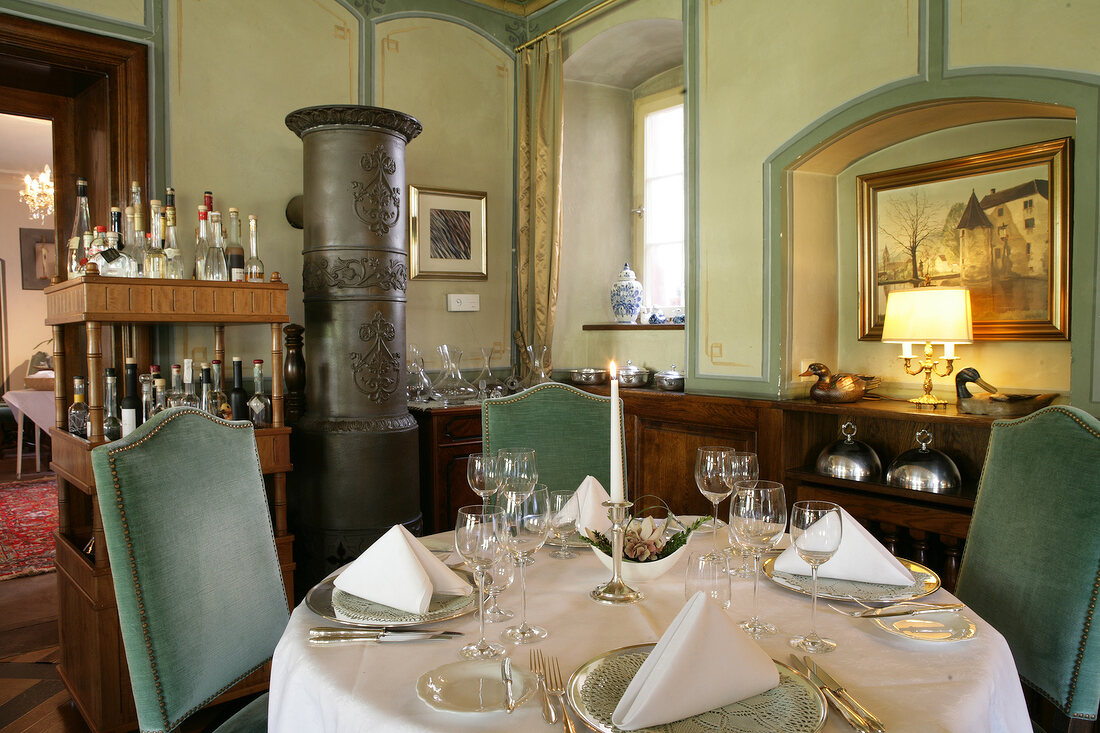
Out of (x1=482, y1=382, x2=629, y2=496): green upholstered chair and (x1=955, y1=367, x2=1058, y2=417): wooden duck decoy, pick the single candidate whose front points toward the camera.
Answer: the green upholstered chair

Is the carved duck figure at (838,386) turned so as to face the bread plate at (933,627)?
no

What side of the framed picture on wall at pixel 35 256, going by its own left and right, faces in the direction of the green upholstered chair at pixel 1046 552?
front

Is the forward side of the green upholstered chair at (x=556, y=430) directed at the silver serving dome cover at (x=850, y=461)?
no

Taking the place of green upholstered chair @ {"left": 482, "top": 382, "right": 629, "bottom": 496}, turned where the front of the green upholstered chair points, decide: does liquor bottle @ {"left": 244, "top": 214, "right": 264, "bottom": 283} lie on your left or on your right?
on your right

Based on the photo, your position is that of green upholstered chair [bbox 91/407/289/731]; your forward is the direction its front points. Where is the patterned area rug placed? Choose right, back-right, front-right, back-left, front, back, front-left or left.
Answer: back-left

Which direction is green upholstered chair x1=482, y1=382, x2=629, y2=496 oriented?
toward the camera

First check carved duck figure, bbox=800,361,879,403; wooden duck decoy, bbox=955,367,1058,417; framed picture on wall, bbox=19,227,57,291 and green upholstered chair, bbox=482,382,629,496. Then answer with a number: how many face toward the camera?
2

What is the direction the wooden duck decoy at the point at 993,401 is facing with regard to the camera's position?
facing to the left of the viewer

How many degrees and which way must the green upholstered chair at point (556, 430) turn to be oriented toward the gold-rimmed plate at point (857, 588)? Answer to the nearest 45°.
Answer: approximately 45° to its left

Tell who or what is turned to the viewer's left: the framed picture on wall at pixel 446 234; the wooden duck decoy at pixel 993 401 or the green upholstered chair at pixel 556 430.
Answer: the wooden duck decoy

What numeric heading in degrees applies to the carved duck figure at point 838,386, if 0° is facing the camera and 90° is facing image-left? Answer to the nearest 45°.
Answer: approximately 90°

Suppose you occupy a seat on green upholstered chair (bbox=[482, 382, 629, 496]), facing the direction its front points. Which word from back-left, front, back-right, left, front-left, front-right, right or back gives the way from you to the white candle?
front

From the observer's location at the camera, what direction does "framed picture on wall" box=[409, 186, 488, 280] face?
facing the viewer and to the right of the viewer

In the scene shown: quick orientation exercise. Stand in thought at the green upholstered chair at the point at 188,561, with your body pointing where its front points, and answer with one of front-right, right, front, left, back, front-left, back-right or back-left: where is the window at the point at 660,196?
left

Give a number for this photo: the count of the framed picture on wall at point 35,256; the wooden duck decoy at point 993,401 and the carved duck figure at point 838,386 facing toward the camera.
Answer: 1

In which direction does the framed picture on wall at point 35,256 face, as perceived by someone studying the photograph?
facing the viewer

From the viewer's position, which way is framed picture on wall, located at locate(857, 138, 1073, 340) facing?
facing the viewer and to the left of the viewer

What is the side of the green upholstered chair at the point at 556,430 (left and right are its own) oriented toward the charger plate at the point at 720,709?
front
